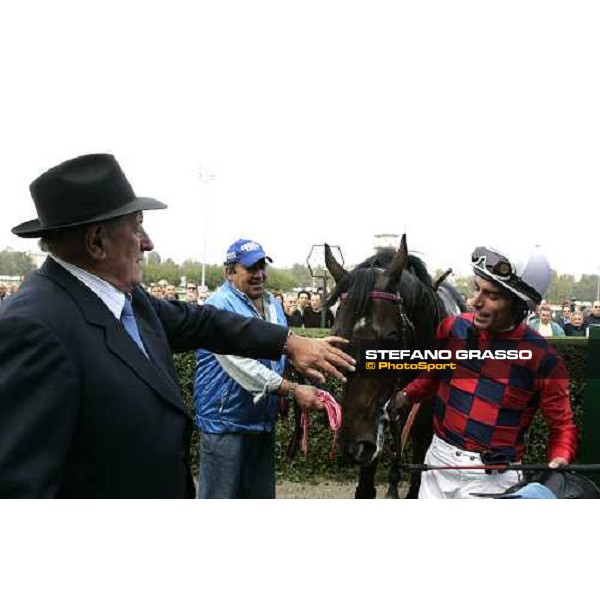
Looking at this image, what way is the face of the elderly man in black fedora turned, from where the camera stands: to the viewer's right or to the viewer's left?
to the viewer's right

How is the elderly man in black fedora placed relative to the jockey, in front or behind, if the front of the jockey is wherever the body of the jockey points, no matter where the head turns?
in front

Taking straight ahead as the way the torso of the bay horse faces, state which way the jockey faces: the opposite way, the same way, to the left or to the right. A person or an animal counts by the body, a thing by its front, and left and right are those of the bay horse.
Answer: the same way

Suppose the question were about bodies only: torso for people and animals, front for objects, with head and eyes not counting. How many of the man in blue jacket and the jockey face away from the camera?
0

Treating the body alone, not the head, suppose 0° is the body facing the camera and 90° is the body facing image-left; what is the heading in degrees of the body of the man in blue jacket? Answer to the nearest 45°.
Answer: approximately 315°

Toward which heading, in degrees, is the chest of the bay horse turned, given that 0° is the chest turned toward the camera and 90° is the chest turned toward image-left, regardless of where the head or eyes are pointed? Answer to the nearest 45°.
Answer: approximately 45°

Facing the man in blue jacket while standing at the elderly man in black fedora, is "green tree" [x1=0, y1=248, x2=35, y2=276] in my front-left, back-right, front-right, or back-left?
front-left

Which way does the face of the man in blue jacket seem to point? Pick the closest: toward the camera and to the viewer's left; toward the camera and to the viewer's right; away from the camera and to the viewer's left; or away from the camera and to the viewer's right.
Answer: toward the camera and to the viewer's right
